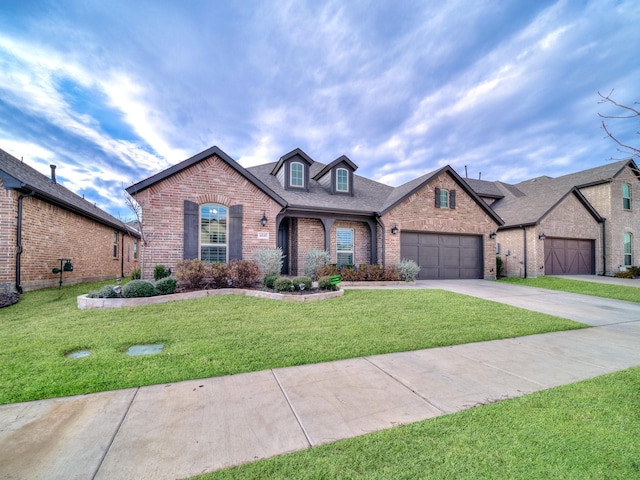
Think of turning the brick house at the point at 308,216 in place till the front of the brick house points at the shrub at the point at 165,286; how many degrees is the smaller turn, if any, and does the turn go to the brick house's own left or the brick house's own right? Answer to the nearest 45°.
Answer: approximately 45° to the brick house's own right

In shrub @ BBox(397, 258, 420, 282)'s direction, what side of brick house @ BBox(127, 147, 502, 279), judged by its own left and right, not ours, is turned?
front

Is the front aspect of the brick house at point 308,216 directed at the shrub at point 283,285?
yes

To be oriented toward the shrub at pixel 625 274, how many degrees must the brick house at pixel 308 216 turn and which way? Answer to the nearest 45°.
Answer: approximately 90° to its left

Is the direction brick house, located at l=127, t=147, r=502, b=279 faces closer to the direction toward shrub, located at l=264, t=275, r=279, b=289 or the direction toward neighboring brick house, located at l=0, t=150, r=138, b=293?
the shrub

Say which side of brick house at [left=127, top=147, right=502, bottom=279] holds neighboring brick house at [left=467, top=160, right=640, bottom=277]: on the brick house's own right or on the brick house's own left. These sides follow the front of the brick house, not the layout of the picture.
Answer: on the brick house's own left

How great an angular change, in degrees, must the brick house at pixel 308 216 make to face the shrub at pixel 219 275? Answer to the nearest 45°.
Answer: approximately 45° to its right

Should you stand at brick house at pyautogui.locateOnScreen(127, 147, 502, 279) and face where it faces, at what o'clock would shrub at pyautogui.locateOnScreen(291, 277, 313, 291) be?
The shrub is roughly at 12 o'clock from the brick house.

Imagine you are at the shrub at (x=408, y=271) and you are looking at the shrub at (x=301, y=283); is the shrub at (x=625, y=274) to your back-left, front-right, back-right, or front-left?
back-left

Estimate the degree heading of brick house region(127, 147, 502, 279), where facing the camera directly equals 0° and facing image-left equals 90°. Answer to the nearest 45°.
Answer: approximately 0°

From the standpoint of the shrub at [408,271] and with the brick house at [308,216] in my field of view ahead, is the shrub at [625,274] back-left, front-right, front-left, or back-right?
back-right

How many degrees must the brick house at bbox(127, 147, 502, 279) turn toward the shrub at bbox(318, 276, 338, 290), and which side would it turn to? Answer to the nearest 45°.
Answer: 0° — it already faces it
